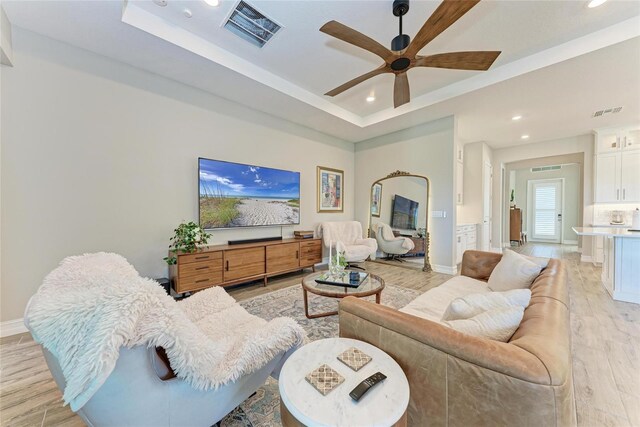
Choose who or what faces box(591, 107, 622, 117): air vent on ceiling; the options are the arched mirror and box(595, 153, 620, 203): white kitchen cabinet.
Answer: the white kitchen cabinet

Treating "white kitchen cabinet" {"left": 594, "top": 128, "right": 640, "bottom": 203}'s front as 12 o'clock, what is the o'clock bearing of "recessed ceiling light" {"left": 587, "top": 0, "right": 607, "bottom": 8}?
The recessed ceiling light is roughly at 12 o'clock from the white kitchen cabinet.

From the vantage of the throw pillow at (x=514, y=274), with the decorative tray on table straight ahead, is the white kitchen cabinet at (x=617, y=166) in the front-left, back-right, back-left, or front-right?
back-right

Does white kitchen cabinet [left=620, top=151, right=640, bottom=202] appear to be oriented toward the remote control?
yes

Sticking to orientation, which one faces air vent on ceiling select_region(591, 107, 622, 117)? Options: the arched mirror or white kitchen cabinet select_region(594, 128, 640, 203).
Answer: the white kitchen cabinet

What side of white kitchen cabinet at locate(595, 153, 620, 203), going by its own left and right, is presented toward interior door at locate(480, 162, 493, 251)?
right

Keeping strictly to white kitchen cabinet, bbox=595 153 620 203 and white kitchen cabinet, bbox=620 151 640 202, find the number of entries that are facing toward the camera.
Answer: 2

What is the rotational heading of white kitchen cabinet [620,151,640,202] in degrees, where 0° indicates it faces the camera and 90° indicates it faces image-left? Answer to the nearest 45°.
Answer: approximately 0°
